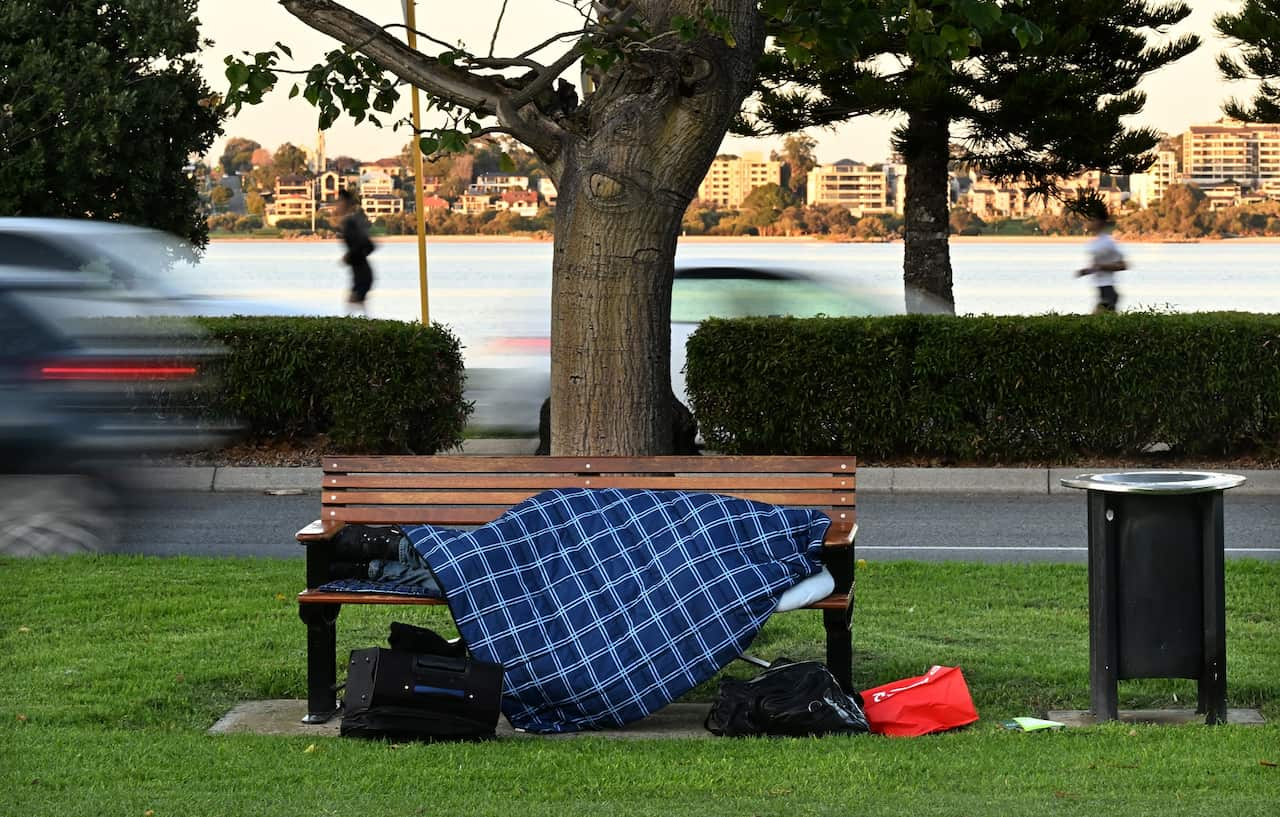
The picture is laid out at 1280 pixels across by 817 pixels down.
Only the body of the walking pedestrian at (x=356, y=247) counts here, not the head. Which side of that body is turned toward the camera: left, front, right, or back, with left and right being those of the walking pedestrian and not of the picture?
left

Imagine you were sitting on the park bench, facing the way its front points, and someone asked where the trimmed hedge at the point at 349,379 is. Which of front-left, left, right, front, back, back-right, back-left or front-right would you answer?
back

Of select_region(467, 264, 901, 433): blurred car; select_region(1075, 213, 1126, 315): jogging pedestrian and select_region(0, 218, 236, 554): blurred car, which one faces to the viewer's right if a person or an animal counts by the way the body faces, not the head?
select_region(467, 264, 901, 433): blurred car

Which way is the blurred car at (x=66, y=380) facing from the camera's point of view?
to the viewer's left

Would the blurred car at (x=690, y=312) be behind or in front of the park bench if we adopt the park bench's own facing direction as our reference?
behind

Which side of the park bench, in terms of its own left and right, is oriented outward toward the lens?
front

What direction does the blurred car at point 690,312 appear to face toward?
to the viewer's right

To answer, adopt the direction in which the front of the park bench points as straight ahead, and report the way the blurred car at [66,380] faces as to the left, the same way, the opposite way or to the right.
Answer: to the right

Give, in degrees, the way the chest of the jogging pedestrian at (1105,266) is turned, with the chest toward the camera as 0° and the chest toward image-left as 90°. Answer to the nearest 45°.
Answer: approximately 90°

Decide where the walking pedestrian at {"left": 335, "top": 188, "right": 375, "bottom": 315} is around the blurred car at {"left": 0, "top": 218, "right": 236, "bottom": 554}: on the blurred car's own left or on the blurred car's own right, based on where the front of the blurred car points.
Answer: on the blurred car's own right
